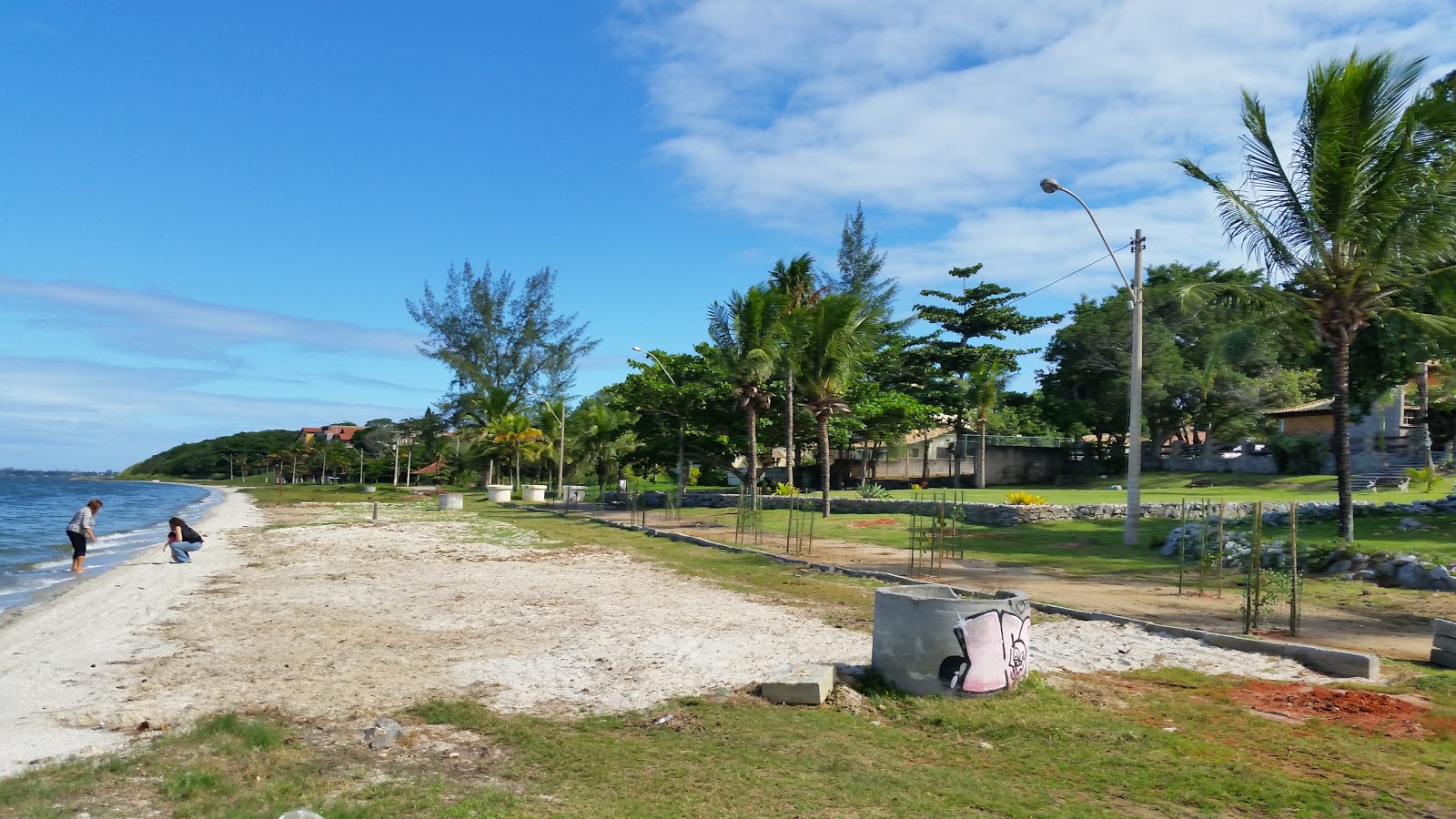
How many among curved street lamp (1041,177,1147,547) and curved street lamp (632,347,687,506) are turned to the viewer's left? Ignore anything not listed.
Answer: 2

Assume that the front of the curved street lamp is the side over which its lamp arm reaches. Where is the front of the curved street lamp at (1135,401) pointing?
to the viewer's left

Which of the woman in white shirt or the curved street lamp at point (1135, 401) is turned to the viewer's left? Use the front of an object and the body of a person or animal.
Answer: the curved street lamp

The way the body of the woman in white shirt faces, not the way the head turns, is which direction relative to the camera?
to the viewer's right

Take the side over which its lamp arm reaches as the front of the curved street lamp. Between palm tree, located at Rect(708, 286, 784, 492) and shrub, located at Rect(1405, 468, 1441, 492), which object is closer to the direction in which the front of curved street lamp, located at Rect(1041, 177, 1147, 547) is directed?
the palm tree

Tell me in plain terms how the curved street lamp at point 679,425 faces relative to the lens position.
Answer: facing to the left of the viewer
